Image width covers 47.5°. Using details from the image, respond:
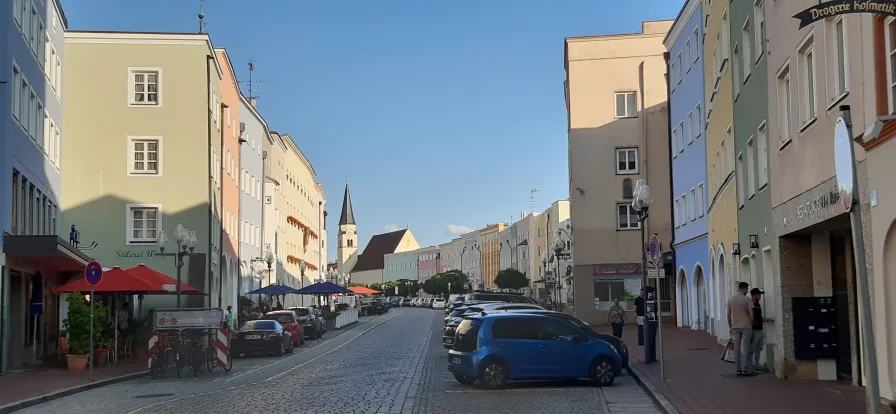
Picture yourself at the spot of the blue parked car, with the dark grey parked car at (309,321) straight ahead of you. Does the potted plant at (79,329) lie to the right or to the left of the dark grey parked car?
left

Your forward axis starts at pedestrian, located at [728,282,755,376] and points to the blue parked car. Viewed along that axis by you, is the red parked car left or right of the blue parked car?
right

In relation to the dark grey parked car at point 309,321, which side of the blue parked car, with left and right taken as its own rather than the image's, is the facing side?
left

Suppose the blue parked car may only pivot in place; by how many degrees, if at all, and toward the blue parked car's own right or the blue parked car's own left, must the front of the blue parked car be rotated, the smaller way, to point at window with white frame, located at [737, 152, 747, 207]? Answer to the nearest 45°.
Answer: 0° — it already faces it

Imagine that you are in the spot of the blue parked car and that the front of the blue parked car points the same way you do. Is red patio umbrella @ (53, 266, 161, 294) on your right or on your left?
on your left

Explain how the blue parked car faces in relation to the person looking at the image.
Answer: facing away from the viewer and to the right of the viewer

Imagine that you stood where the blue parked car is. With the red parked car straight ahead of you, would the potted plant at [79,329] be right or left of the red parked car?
left

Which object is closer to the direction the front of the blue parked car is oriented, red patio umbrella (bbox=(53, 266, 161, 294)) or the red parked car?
the red parked car

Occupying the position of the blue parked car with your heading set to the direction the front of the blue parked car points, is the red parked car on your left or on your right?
on your left

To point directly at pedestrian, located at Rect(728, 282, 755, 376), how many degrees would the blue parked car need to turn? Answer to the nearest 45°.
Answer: approximately 45° to its right
